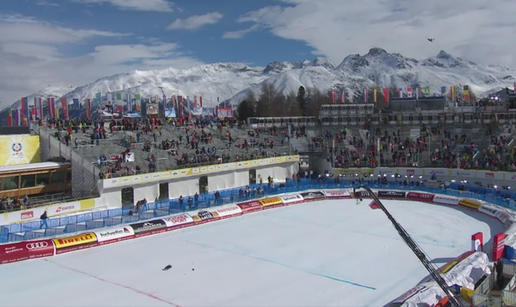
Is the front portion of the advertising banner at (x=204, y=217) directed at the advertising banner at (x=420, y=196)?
no

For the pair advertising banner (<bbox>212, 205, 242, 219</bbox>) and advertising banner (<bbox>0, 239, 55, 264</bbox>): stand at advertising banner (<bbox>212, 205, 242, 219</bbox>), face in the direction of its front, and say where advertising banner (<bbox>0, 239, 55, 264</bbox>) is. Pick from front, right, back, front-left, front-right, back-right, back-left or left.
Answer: right

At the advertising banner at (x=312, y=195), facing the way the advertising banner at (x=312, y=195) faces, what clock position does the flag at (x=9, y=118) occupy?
The flag is roughly at 3 o'clock from the advertising banner.

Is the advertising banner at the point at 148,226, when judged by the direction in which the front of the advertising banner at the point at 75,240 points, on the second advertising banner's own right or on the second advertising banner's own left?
on the second advertising banner's own left

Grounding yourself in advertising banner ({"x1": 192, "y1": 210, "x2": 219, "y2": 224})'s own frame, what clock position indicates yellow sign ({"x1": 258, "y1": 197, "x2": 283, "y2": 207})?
The yellow sign is roughly at 9 o'clock from the advertising banner.

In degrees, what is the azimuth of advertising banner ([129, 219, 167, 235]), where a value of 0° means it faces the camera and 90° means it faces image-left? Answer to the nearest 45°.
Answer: approximately 315°

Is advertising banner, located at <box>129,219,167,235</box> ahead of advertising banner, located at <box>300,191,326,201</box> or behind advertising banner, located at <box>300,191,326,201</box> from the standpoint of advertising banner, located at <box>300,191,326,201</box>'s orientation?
ahead

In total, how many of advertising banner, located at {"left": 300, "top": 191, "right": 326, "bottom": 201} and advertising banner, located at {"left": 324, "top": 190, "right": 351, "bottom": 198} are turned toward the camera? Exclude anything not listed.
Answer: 2

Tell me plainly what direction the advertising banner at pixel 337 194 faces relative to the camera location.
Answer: facing the viewer

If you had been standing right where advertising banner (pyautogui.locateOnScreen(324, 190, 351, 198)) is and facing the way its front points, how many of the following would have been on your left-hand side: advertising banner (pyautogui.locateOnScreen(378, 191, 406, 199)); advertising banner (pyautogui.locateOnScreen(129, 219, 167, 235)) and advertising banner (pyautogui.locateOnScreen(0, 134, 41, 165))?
1

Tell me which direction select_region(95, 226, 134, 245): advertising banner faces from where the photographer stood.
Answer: facing the viewer and to the right of the viewer

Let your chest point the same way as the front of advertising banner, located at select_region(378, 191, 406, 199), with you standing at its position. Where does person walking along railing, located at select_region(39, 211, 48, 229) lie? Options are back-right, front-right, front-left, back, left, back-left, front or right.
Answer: front-right

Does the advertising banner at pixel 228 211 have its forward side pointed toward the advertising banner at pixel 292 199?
no

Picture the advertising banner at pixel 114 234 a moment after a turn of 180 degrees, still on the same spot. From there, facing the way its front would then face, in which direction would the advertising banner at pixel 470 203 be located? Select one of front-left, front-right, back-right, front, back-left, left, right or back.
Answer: back-right

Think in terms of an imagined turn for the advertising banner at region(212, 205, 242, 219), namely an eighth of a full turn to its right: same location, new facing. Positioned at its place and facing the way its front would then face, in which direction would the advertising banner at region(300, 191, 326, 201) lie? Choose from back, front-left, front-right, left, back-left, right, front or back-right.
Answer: back-left

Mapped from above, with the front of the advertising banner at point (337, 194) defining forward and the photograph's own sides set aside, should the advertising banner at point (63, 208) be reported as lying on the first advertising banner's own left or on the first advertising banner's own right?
on the first advertising banner's own right

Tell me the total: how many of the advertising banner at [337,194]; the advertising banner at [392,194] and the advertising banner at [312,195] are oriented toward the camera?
3

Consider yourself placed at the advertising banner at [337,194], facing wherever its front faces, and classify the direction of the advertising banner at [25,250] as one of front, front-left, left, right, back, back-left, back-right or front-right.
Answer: front-right

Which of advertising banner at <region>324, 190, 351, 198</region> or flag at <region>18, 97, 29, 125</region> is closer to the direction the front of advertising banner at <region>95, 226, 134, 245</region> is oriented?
the advertising banner

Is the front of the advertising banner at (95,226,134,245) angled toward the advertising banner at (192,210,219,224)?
no

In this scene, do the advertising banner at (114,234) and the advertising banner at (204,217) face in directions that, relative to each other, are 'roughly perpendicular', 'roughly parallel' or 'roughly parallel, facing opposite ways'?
roughly parallel

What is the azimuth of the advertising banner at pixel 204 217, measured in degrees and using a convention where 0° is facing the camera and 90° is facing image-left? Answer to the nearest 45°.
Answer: approximately 315°

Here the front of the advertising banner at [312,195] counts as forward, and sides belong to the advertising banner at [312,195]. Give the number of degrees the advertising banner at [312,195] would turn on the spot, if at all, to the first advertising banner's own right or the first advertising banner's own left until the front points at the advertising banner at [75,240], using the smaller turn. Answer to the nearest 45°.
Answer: approximately 45° to the first advertising banner's own right

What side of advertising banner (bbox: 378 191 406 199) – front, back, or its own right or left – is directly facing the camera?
front
